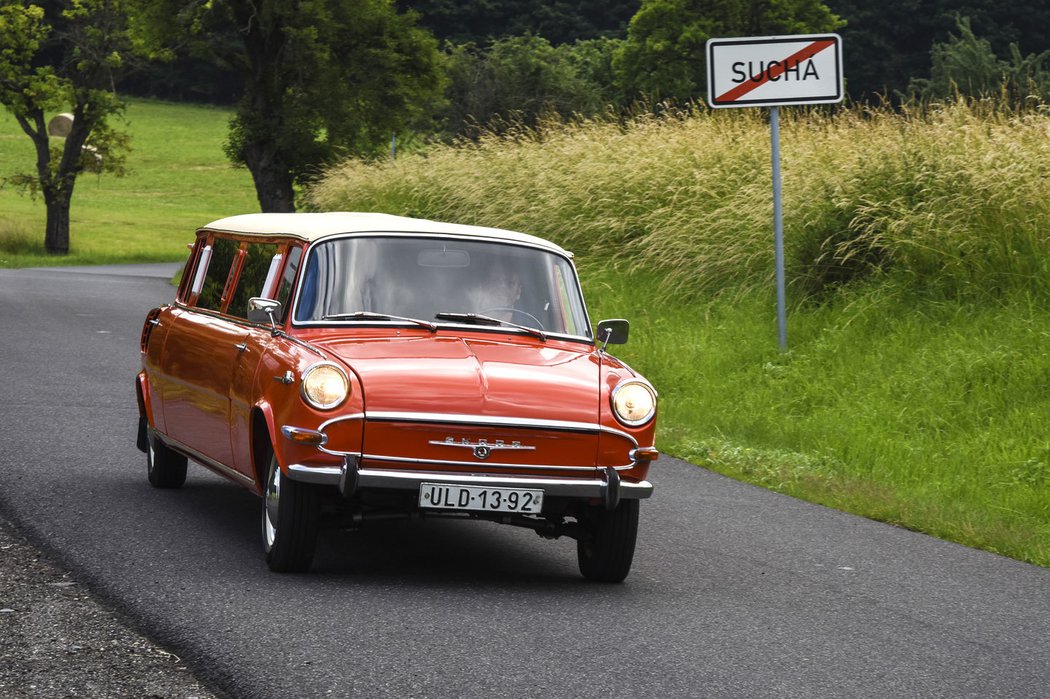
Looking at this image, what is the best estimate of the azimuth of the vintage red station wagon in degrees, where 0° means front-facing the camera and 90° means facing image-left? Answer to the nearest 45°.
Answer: approximately 315°

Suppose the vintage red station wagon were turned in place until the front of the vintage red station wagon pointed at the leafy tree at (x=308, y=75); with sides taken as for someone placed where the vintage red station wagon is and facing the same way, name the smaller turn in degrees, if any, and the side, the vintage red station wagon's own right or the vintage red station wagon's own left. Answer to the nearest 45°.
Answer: approximately 135° to the vintage red station wagon's own left

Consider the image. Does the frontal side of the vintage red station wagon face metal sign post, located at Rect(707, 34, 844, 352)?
no
